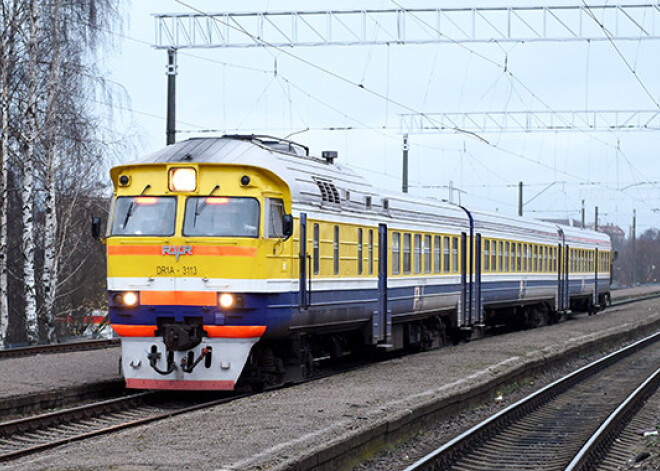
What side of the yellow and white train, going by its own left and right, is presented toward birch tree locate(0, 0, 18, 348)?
right

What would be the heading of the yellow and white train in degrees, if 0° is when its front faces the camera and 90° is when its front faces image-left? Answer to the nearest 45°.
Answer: approximately 45°

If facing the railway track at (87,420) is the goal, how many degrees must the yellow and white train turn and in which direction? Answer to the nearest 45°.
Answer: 0° — it already faces it

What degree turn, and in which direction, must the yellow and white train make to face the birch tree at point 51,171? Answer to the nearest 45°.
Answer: approximately 90° to its right

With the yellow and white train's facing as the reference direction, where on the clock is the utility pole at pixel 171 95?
The utility pole is roughly at 4 o'clock from the yellow and white train.

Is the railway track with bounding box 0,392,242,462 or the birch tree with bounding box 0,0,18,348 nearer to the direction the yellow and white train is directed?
the railway track

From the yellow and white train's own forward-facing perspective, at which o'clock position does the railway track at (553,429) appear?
The railway track is roughly at 10 o'clock from the yellow and white train.

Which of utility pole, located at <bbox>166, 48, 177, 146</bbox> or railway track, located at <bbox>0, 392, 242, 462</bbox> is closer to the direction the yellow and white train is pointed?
the railway track
